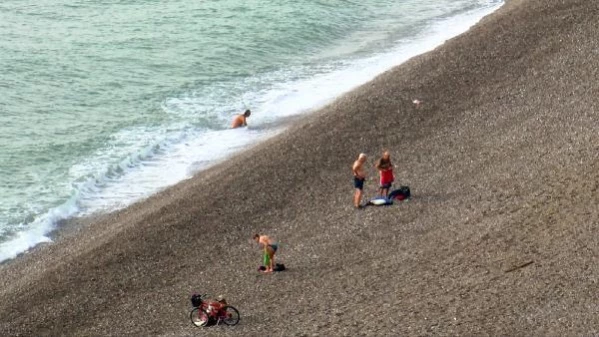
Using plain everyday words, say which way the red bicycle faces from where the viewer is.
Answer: facing to the left of the viewer

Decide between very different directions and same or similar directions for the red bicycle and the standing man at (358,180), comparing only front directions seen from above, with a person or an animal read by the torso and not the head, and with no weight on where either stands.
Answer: very different directions

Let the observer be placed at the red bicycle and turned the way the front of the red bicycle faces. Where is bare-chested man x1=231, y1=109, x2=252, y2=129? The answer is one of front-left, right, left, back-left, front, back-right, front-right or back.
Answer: right

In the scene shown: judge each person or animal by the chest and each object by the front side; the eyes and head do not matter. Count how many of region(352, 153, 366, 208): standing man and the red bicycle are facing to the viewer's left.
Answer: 1

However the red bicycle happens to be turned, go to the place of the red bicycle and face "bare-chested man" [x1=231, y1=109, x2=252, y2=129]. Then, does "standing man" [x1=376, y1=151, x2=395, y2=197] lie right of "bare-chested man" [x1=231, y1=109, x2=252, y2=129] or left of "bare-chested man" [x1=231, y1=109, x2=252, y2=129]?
right

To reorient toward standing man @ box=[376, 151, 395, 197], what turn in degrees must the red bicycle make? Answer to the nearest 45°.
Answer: approximately 135° to its right

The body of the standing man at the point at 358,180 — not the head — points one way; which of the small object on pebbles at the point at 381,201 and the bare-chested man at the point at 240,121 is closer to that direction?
the small object on pebbles

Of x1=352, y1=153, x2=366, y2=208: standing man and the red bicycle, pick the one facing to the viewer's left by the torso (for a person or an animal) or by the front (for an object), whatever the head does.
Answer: the red bicycle
